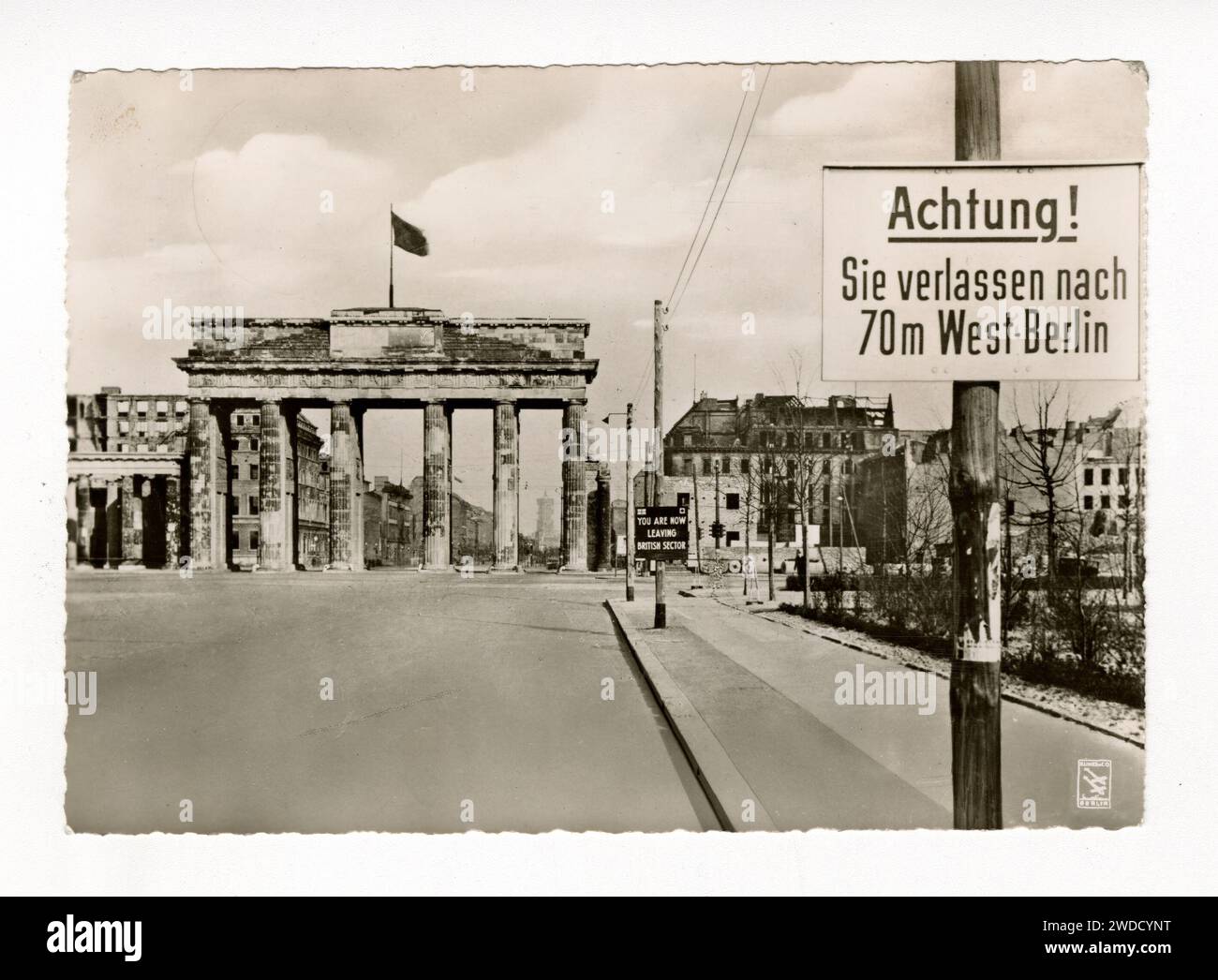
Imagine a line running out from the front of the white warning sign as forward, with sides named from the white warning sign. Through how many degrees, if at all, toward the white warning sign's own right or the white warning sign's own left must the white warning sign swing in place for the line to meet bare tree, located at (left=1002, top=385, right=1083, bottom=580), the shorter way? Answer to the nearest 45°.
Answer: approximately 180°

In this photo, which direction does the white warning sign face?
toward the camera

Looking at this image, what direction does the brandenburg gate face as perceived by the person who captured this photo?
facing the viewer

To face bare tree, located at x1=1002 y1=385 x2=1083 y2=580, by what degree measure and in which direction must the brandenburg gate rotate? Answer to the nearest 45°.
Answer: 0° — it already faces it

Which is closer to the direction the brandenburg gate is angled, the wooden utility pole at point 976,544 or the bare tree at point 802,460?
the wooden utility pole

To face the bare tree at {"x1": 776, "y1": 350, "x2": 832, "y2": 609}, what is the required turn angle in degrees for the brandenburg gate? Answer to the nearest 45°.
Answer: approximately 45° to its left

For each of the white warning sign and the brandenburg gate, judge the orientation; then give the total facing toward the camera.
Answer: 2

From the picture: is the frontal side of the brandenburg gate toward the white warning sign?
yes

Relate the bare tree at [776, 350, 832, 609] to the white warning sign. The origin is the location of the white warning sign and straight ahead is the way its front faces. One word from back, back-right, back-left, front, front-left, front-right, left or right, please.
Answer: back
